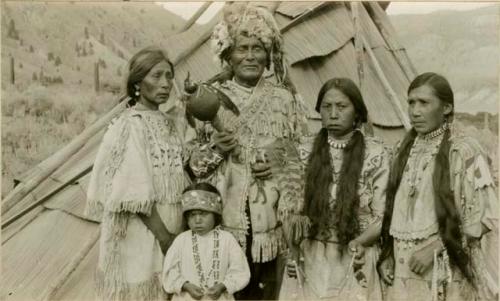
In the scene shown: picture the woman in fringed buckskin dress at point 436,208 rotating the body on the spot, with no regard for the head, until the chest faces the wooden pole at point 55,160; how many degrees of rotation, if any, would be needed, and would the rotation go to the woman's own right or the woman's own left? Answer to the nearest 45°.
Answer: approximately 45° to the woman's own right

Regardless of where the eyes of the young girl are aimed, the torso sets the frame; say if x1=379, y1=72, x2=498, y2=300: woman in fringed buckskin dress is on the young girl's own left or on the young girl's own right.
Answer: on the young girl's own left

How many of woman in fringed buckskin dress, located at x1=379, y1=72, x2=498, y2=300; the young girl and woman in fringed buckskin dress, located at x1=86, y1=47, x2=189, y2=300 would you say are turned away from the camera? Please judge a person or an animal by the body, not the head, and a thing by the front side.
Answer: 0

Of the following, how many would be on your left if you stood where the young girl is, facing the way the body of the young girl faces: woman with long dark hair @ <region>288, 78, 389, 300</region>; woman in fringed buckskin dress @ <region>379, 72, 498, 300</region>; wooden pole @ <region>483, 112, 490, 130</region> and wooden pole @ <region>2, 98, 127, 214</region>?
3

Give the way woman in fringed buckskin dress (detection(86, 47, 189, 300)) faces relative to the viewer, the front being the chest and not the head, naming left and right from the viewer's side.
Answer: facing the viewer and to the right of the viewer

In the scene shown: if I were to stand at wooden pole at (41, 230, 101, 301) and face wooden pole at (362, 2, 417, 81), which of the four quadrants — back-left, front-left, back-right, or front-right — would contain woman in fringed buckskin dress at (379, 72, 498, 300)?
front-right

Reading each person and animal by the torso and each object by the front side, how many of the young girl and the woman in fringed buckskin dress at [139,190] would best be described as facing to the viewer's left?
0

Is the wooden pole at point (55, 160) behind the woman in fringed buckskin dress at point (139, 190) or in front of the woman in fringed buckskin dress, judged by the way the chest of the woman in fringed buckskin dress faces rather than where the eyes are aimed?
behind

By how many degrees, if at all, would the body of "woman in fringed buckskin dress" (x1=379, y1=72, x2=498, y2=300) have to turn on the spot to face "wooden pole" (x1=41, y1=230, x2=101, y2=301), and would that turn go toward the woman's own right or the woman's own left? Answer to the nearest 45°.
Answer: approximately 45° to the woman's own right

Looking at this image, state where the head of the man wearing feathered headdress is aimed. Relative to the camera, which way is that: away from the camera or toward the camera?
toward the camera

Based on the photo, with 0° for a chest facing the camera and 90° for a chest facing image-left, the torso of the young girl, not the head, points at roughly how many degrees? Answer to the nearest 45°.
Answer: approximately 0°

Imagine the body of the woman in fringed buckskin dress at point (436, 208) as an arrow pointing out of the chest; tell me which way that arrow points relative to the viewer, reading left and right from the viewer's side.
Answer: facing the viewer and to the left of the viewer
